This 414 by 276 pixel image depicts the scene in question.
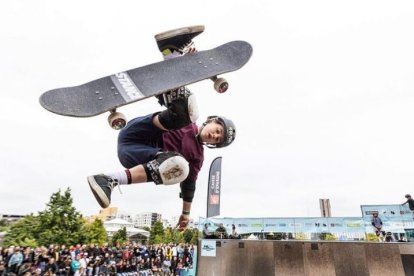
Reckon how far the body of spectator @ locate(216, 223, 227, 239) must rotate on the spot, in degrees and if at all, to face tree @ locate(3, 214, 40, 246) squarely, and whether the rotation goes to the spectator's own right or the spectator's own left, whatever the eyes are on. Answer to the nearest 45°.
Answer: approximately 135° to the spectator's own right

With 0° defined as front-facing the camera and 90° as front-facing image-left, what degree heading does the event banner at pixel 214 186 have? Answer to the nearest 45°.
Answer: approximately 0°

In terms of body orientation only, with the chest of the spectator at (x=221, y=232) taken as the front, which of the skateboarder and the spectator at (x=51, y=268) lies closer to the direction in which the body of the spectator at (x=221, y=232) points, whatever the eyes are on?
the skateboarder

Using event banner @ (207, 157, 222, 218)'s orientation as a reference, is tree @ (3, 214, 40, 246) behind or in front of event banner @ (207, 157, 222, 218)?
behind

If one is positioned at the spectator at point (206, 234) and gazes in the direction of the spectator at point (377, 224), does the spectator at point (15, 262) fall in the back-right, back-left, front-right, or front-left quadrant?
back-right
